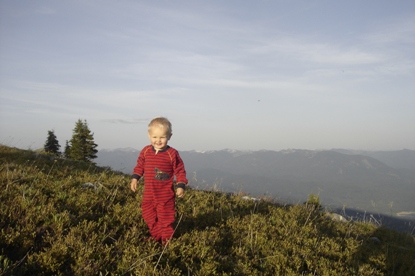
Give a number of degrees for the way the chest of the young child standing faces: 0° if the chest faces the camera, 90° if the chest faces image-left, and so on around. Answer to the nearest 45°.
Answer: approximately 0°

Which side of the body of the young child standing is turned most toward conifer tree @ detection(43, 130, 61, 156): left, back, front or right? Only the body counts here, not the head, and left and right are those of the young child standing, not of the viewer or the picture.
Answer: back
